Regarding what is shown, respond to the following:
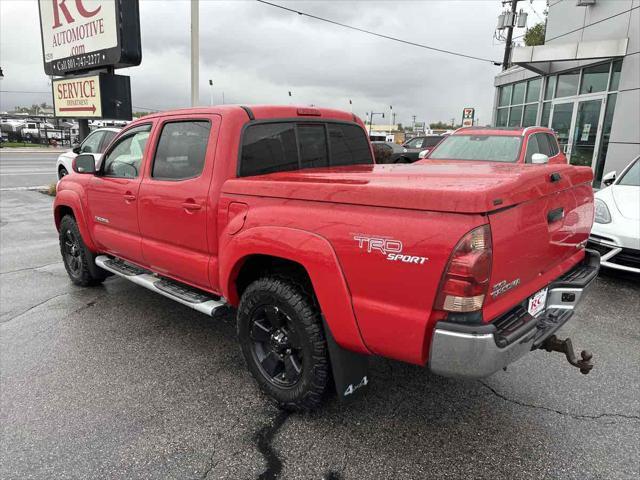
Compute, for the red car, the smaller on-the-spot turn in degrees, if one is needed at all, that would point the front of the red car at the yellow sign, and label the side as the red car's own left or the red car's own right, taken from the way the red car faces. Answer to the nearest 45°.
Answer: approximately 45° to the red car's own right

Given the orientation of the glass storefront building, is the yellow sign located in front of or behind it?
in front

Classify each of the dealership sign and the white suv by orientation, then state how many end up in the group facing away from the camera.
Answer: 0

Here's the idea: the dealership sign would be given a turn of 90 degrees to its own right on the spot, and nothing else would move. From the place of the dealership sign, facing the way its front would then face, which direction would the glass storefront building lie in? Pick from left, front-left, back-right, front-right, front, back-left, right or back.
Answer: back-right

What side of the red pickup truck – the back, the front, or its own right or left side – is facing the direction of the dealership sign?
front

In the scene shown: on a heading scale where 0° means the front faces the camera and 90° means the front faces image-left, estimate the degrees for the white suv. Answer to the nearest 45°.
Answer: approximately 90°

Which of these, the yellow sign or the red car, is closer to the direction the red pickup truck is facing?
the yellow sign

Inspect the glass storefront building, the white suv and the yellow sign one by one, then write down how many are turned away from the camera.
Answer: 0

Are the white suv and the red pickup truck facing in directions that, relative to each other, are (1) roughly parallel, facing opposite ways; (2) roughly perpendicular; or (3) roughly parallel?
roughly perpendicular

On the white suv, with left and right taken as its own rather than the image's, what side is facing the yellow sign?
right

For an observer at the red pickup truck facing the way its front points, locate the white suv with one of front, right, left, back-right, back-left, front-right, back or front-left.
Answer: front

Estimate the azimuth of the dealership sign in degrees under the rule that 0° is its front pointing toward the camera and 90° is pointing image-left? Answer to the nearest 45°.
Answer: approximately 45°

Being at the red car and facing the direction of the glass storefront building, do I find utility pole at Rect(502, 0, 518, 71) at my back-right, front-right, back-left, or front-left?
front-left

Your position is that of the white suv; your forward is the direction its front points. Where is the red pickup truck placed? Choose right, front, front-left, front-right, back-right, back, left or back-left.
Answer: left

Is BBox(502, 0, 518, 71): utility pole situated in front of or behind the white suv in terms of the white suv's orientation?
behind

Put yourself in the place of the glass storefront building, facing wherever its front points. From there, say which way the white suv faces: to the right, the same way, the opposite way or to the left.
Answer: the same way
